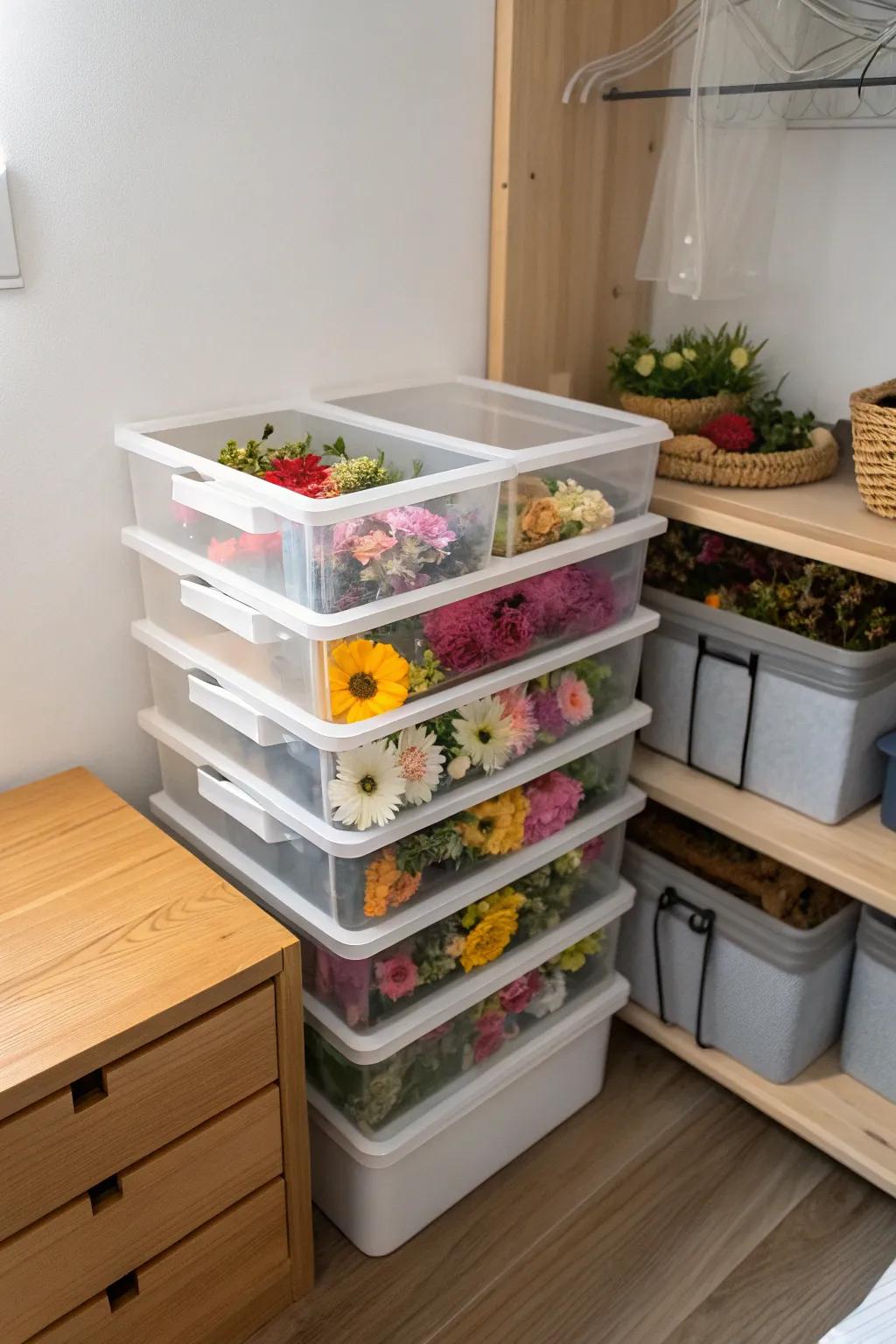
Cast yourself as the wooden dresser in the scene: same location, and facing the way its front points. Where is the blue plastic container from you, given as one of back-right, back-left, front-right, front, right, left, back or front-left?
front-left

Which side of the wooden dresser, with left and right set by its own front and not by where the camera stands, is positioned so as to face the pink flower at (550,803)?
left

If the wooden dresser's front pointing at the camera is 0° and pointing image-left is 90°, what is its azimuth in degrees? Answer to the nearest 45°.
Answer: approximately 315°

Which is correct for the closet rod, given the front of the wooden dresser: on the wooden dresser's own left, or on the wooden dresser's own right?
on the wooden dresser's own left

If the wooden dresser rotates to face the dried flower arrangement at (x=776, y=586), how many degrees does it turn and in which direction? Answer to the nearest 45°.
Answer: approximately 45° to its left

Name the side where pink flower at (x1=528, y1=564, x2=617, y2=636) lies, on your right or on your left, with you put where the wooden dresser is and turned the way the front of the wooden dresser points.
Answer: on your left

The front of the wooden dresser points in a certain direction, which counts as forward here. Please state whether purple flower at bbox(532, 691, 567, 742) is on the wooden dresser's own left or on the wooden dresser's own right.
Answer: on the wooden dresser's own left
